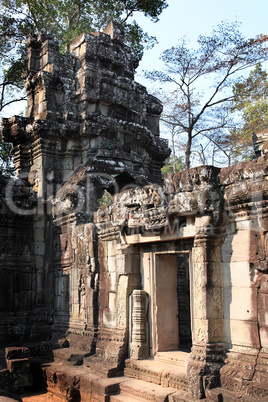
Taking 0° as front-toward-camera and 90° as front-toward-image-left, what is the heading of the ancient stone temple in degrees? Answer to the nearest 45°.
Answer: approximately 45°

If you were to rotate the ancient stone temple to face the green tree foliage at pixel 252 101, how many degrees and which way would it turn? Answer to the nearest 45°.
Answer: approximately 180°
